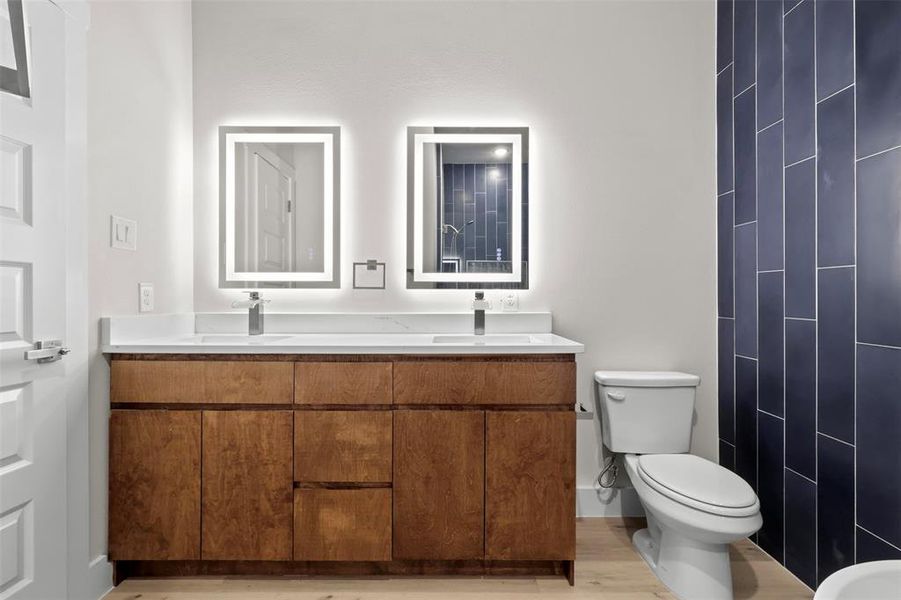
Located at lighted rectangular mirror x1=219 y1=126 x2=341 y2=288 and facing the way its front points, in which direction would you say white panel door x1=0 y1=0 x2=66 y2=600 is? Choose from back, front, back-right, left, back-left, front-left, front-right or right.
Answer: front-right

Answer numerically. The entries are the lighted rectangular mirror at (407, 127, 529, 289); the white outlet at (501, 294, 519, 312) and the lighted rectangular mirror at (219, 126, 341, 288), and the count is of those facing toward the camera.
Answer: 3

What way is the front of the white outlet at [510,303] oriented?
toward the camera

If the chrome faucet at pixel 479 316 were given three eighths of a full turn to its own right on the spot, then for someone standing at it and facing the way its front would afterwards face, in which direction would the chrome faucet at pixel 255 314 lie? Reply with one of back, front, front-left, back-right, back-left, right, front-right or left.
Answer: front-left

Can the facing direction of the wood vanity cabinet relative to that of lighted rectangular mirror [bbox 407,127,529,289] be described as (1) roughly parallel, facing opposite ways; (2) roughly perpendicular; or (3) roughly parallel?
roughly parallel

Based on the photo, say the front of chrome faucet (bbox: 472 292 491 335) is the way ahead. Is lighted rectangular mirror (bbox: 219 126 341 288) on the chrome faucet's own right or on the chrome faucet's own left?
on the chrome faucet's own right

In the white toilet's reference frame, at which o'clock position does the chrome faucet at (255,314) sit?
The chrome faucet is roughly at 4 o'clock from the white toilet.

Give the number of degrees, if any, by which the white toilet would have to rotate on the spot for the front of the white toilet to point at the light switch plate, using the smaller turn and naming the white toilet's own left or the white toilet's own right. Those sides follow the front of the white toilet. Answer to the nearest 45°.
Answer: approximately 90° to the white toilet's own right

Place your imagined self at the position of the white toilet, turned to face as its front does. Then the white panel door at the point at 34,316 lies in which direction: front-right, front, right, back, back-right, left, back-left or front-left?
right

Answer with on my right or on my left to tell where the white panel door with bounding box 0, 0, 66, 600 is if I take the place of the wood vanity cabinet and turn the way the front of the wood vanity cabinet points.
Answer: on my right

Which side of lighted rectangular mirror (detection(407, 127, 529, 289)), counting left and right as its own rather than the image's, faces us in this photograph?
front

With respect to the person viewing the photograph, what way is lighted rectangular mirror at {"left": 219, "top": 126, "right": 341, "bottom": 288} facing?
facing the viewer

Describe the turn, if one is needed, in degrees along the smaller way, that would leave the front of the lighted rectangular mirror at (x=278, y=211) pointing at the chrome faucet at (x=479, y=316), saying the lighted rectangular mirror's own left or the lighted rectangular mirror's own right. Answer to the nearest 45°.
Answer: approximately 45° to the lighted rectangular mirror's own left

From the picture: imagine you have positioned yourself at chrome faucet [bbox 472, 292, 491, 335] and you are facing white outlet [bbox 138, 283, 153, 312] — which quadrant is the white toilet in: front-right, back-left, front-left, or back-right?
back-left
